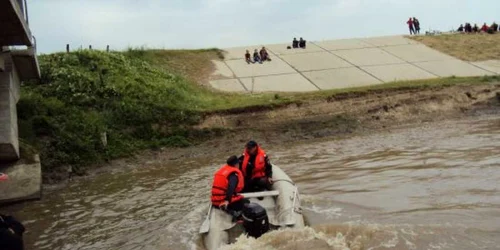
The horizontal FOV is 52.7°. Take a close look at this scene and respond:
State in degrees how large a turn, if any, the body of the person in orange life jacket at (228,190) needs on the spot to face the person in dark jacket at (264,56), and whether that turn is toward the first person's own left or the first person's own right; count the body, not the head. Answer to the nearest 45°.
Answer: approximately 45° to the first person's own left

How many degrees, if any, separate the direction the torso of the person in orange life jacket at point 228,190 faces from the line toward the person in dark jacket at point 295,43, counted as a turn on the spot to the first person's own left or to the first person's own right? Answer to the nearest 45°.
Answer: approximately 45° to the first person's own left

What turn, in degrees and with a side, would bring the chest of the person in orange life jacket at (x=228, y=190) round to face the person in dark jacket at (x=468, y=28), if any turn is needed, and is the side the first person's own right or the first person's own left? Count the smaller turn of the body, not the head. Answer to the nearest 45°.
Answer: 0° — they already face them

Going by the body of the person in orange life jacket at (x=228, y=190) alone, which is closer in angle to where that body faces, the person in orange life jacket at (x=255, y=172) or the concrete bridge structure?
the person in orange life jacket

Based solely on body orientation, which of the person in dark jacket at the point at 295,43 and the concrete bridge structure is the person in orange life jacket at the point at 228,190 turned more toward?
the person in dark jacket

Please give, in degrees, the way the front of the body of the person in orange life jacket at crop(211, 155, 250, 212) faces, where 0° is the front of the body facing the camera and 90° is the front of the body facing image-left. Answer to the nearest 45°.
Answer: approximately 225°

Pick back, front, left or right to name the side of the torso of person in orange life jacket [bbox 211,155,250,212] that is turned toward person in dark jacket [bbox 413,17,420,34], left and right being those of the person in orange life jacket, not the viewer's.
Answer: front

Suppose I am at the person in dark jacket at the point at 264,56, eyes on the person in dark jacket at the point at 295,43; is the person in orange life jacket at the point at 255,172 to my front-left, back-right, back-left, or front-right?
back-right

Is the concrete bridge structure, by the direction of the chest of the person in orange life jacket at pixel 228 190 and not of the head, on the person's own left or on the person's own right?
on the person's own left
